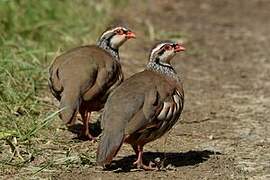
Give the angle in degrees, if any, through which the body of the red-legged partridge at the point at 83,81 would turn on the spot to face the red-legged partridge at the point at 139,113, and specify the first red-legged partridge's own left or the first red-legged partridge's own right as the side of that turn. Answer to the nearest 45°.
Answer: approximately 90° to the first red-legged partridge's own right

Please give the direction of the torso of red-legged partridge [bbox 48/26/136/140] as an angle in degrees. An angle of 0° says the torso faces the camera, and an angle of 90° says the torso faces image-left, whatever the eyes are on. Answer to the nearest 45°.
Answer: approximately 225°
